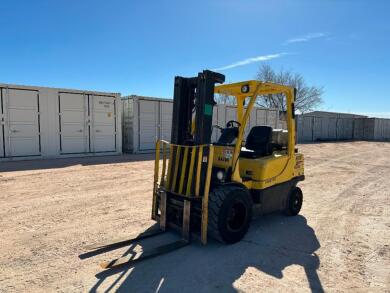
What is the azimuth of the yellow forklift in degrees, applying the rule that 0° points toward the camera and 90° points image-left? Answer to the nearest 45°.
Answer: approximately 45°

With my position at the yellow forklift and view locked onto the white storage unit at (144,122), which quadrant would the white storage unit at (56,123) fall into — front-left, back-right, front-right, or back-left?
front-left

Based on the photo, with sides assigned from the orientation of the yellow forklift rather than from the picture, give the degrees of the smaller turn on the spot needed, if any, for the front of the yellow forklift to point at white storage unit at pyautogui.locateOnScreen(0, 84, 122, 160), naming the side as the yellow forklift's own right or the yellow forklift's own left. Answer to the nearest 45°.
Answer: approximately 90° to the yellow forklift's own right

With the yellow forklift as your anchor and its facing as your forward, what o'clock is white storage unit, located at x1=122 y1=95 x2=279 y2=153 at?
The white storage unit is roughly at 4 o'clock from the yellow forklift.

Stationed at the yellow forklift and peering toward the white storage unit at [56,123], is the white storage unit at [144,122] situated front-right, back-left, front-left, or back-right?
front-right
